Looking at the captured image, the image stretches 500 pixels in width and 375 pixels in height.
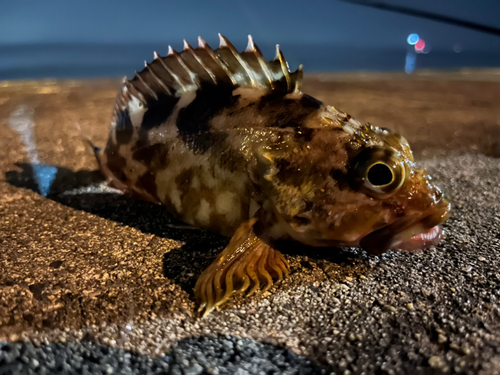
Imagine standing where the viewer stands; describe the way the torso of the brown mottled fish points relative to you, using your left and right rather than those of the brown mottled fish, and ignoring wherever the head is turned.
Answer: facing the viewer and to the right of the viewer
